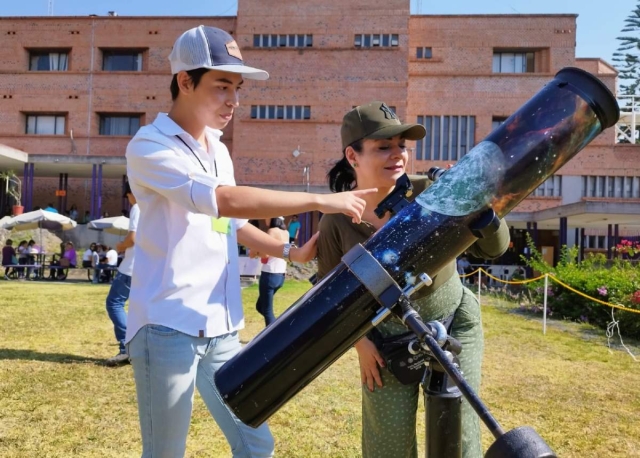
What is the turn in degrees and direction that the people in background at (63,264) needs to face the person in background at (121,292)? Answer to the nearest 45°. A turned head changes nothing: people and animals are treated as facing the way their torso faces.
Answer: approximately 90° to their left

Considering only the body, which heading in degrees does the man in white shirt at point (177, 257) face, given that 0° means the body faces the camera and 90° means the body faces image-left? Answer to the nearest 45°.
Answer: approximately 315°

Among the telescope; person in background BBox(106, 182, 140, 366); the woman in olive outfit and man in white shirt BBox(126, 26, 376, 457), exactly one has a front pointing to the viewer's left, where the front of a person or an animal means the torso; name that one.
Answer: the person in background

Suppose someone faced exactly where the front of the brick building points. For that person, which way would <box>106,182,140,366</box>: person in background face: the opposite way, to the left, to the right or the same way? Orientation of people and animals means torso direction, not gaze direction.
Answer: to the right

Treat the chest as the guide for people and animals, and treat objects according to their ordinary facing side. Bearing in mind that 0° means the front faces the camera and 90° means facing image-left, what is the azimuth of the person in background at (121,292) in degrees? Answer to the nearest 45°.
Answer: approximately 90°

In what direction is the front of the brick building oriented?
toward the camera

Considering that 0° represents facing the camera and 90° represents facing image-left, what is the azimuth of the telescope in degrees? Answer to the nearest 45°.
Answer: approximately 270°

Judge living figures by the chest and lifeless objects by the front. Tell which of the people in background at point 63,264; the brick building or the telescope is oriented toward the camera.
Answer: the brick building

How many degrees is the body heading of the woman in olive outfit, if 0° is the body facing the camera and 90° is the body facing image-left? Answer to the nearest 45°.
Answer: approximately 315°
